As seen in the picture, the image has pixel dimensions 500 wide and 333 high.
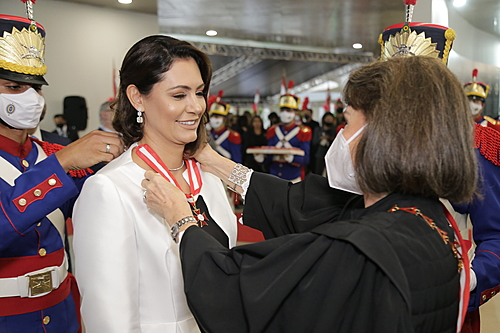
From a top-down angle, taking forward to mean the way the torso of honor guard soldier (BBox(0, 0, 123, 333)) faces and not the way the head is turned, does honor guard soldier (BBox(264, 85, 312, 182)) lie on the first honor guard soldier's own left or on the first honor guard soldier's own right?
on the first honor guard soldier's own left

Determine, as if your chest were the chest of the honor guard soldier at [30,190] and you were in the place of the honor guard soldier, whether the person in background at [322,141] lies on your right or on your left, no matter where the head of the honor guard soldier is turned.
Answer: on your left

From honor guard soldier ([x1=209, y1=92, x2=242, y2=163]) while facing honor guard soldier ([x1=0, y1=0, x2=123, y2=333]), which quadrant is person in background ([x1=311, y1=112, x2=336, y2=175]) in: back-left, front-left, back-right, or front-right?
back-left

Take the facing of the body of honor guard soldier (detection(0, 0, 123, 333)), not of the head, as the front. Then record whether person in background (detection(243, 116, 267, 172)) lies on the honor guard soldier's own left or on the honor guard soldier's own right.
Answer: on the honor guard soldier's own left

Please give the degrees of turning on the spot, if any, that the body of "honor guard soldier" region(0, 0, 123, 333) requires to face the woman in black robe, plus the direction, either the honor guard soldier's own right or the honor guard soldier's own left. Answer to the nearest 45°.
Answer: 0° — they already face them

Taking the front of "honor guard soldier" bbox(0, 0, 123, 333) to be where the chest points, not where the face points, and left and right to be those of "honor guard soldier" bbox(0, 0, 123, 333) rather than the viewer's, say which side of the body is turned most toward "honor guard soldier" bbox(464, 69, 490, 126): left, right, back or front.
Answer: left

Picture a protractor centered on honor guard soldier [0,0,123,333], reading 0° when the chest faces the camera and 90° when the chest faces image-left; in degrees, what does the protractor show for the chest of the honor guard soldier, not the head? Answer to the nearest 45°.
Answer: approximately 315°

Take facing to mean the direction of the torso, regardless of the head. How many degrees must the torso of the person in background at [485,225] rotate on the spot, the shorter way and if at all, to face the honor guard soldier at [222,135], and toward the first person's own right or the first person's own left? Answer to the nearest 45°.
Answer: approximately 90° to the first person's own right

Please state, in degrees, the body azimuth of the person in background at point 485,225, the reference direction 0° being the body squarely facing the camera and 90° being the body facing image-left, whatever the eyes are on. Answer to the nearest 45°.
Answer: approximately 45°

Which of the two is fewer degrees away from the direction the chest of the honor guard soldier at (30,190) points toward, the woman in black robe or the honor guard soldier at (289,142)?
the woman in black robe
